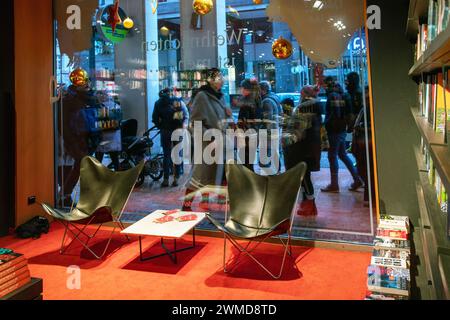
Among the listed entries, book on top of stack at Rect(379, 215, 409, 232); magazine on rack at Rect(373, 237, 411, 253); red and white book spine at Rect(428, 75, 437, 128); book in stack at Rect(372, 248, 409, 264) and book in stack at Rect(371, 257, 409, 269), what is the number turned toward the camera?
4

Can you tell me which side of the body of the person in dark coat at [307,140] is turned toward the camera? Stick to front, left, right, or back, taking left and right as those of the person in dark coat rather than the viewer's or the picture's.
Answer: left

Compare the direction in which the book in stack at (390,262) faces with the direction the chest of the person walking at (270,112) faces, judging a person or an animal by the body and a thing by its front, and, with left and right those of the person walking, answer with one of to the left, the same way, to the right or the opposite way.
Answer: to the left

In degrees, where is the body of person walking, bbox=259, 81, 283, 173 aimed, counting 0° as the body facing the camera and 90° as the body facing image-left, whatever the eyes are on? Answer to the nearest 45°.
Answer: approximately 90°

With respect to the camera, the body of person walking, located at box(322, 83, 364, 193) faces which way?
to the viewer's left

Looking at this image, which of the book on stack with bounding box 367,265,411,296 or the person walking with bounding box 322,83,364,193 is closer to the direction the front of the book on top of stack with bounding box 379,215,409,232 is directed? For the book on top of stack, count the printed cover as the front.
the book on stack

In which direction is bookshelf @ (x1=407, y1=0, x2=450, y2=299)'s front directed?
to the viewer's left

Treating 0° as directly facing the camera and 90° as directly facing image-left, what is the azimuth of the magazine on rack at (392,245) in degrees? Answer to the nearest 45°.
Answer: approximately 0°

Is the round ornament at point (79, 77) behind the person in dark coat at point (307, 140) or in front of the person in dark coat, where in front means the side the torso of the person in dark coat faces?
in front

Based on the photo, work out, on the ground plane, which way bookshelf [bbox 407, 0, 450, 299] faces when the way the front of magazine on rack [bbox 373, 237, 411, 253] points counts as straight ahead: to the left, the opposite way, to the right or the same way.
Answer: to the right

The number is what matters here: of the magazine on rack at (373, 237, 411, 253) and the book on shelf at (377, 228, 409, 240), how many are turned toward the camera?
2
